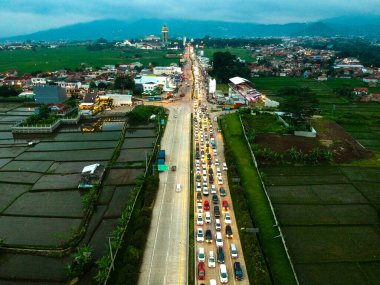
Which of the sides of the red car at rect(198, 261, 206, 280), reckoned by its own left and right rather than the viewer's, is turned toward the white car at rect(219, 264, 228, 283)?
left

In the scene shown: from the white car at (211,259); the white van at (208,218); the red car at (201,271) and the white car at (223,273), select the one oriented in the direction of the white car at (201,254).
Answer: the white van

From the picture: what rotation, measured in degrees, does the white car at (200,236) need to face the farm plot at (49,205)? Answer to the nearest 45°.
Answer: approximately 90° to its right

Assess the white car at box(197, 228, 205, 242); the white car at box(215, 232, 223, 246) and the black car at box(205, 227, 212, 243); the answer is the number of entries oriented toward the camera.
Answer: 3

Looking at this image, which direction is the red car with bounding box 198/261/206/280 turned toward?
toward the camera

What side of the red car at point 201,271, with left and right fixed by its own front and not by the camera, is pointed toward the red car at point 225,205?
back

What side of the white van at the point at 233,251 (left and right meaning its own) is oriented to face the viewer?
front

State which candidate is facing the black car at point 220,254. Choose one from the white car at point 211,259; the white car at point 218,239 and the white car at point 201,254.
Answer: the white car at point 218,239

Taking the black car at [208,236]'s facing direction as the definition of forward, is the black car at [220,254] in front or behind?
in front

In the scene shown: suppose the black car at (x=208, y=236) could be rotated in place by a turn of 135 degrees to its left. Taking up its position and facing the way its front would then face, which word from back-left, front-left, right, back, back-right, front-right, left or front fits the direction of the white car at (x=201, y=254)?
back-right

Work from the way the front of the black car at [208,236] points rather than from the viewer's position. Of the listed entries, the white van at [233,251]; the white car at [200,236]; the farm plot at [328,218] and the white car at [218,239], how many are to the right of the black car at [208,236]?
1

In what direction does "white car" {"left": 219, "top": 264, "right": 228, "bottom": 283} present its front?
toward the camera

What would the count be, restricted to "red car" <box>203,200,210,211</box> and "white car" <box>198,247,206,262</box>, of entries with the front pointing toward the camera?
2

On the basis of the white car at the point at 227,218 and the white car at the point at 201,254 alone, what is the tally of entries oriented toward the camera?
2

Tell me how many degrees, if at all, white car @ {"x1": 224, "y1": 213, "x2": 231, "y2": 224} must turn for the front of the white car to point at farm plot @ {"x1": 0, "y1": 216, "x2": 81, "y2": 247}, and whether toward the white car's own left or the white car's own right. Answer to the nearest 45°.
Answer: approximately 90° to the white car's own right

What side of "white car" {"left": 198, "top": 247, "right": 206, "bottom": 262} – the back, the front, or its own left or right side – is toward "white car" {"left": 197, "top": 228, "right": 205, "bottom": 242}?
back
